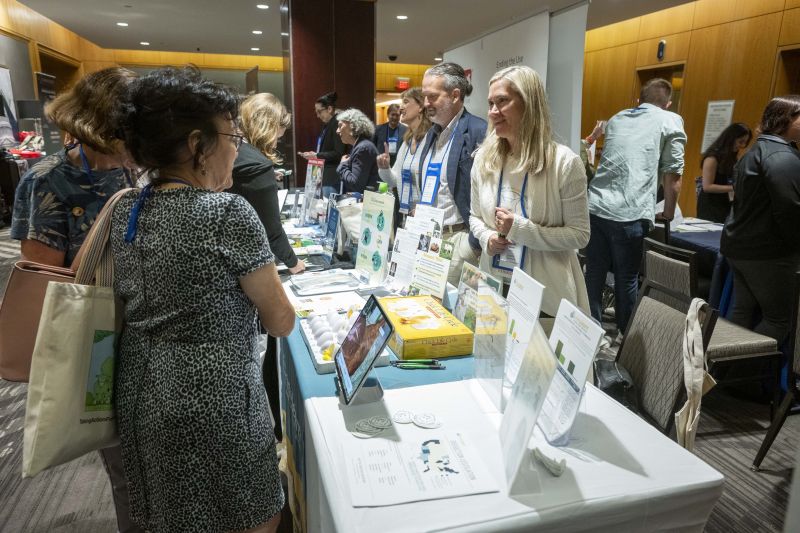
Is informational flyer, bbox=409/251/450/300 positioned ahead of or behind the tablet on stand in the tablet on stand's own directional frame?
behind

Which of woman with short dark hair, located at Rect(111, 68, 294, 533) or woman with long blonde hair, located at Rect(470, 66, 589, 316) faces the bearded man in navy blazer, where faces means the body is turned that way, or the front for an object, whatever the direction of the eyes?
the woman with short dark hair

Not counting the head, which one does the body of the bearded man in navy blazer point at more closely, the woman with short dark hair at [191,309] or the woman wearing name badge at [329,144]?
the woman with short dark hair

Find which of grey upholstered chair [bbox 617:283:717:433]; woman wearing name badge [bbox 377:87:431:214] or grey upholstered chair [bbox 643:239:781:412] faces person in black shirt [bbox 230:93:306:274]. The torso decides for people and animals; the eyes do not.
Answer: the woman wearing name badge

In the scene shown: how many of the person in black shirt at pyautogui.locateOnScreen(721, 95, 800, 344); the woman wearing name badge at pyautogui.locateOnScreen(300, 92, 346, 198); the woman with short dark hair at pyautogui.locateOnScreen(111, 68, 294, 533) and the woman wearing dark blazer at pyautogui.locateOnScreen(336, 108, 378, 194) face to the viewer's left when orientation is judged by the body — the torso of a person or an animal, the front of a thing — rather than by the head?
2

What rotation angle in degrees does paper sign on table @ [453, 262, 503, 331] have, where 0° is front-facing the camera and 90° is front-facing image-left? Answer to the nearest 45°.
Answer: approximately 45°

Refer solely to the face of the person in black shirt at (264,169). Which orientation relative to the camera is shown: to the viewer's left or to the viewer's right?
to the viewer's right

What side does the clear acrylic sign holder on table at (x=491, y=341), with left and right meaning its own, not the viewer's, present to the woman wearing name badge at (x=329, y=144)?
right

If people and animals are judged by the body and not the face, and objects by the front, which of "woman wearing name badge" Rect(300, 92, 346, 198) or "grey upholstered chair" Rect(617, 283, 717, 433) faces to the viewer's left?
the woman wearing name badge

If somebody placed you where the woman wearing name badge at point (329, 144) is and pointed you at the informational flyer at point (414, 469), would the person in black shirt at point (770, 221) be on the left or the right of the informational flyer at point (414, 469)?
left
